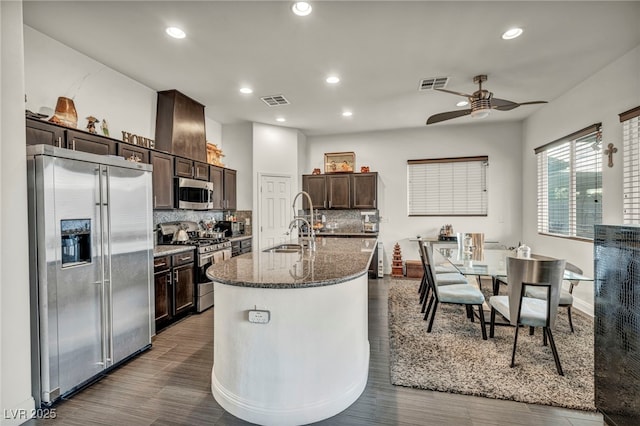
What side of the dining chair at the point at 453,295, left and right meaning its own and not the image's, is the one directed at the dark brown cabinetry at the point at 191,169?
back

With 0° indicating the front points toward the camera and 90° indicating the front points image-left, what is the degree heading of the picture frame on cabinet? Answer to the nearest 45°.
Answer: approximately 0°

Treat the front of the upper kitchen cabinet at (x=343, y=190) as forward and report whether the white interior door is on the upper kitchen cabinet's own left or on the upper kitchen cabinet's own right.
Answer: on the upper kitchen cabinet's own right

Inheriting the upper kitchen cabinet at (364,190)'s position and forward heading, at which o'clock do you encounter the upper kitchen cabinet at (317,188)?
the upper kitchen cabinet at (317,188) is roughly at 3 o'clock from the upper kitchen cabinet at (364,190).

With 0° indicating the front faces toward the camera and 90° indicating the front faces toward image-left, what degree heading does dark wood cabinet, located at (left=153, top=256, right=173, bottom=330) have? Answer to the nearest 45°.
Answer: approximately 315°

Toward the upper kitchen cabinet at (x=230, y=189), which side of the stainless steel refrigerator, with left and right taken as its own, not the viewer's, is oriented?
left

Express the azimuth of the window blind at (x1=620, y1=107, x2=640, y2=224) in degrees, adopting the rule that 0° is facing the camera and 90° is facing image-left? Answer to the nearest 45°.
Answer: approximately 45°

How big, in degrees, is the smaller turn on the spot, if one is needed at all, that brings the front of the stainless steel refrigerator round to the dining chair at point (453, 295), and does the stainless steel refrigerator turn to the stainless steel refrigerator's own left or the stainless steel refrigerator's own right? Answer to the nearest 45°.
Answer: approximately 45° to the stainless steel refrigerator's own left

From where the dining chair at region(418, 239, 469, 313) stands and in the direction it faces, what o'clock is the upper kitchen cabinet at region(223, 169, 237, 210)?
The upper kitchen cabinet is roughly at 6 o'clock from the dining chair.

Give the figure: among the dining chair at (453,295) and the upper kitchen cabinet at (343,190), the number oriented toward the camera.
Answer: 1

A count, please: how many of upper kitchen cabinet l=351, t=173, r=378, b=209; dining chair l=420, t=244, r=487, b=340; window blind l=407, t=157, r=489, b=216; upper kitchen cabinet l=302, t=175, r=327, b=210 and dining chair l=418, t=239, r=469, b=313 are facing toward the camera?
3

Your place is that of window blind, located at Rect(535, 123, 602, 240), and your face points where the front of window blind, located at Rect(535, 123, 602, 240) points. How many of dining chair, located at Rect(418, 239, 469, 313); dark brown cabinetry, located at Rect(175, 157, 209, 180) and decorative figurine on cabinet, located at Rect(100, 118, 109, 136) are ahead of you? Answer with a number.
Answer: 3

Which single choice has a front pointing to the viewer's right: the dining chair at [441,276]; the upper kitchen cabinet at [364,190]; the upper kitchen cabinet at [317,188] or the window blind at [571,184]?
the dining chair
